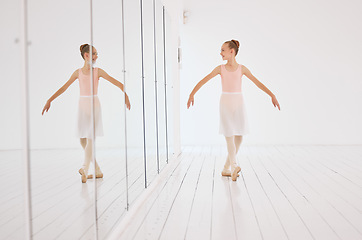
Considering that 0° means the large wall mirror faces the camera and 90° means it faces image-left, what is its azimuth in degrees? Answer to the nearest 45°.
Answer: approximately 315°
